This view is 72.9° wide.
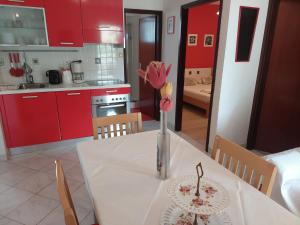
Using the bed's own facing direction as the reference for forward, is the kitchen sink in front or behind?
in front

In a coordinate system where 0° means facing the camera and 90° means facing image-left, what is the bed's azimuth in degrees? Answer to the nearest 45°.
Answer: approximately 45°

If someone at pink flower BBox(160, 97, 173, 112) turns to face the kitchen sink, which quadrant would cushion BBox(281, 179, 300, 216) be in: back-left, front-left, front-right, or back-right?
back-right

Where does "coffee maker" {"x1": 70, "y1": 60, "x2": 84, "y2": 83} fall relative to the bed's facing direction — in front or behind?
in front

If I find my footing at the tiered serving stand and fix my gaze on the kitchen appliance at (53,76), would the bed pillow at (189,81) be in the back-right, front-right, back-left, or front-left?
front-right

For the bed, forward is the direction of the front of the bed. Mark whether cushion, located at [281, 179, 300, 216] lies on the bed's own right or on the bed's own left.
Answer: on the bed's own left

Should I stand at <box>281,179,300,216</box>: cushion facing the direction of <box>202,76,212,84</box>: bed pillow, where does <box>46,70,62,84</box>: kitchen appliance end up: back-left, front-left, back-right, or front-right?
front-left
